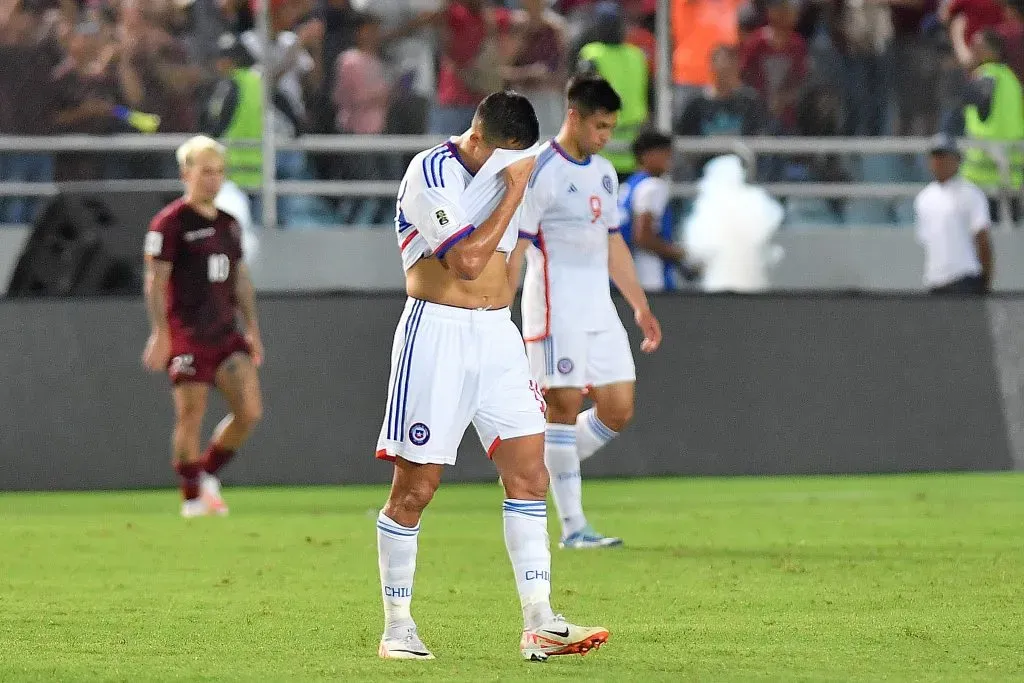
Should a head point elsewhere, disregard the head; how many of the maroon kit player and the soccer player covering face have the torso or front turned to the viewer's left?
0

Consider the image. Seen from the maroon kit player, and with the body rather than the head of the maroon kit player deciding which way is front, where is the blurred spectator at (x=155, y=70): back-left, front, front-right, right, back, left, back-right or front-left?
back-left

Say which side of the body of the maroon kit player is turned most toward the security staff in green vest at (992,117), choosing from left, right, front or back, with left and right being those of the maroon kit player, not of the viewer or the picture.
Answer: left

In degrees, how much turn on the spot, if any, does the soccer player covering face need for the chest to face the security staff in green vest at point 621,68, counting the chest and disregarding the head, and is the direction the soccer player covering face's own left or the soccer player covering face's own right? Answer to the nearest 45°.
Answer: approximately 135° to the soccer player covering face's own left

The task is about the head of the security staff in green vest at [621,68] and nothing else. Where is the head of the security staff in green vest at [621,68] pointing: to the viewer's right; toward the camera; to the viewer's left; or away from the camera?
away from the camera

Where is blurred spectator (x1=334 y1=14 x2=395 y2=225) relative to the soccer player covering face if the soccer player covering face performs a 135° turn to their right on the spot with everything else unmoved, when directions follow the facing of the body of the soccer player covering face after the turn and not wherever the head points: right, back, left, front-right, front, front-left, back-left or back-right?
right

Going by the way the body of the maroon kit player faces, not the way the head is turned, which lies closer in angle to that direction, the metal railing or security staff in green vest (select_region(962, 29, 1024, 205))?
the security staff in green vest

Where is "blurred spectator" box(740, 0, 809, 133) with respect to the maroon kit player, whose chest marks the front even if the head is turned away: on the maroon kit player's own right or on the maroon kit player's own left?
on the maroon kit player's own left

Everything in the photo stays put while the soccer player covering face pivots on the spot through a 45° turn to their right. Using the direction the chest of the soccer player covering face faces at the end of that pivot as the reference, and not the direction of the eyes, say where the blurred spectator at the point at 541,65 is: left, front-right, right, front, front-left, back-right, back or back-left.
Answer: back

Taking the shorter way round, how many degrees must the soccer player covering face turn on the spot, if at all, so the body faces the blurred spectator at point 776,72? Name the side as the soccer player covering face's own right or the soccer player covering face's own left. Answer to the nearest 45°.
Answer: approximately 135° to the soccer player covering face's own left

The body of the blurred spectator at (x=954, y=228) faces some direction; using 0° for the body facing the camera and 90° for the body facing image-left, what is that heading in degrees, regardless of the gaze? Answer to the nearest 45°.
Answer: approximately 45°
